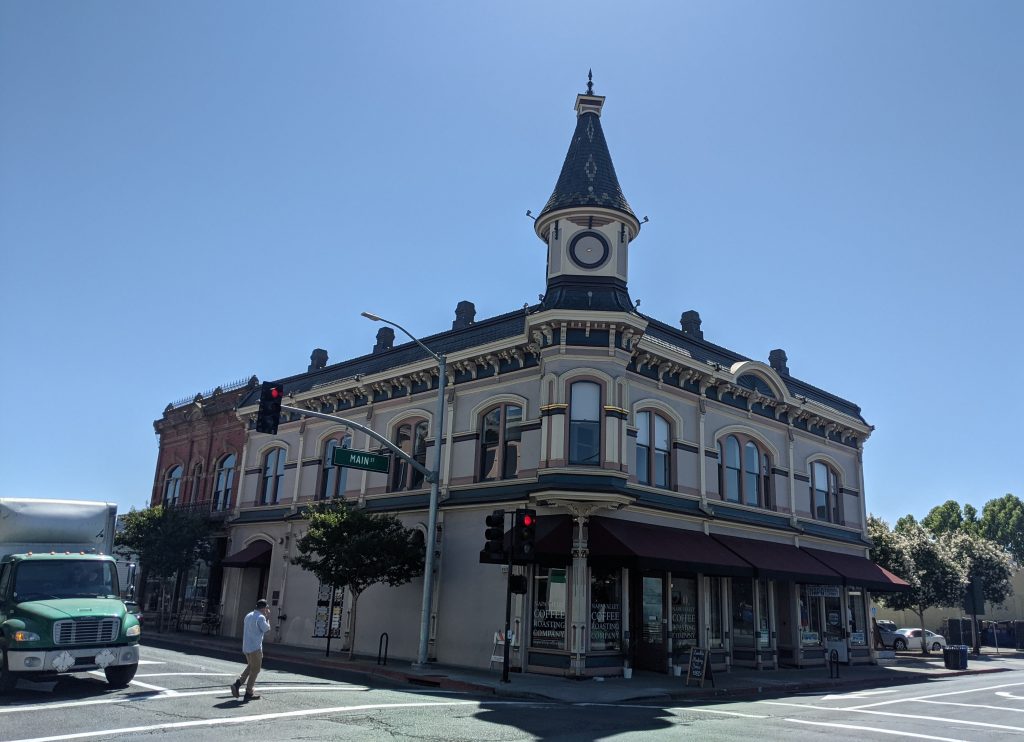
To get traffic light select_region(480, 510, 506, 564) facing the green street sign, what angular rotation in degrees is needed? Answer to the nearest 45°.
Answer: approximately 45° to its right

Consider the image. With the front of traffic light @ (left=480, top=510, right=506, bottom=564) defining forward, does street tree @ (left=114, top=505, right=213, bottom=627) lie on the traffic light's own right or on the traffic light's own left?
on the traffic light's own right

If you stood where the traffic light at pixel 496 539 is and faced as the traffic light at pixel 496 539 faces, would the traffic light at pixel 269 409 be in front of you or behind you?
in front

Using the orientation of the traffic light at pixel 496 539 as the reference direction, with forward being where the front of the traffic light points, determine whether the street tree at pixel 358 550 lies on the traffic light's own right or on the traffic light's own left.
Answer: on the traffic light's own right

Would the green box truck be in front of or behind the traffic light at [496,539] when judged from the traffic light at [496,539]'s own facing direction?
in front

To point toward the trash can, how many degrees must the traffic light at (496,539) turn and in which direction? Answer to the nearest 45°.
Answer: approximately 135° to its right

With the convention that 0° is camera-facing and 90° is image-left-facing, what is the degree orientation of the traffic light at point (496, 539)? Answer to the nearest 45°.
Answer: approximately 90°
